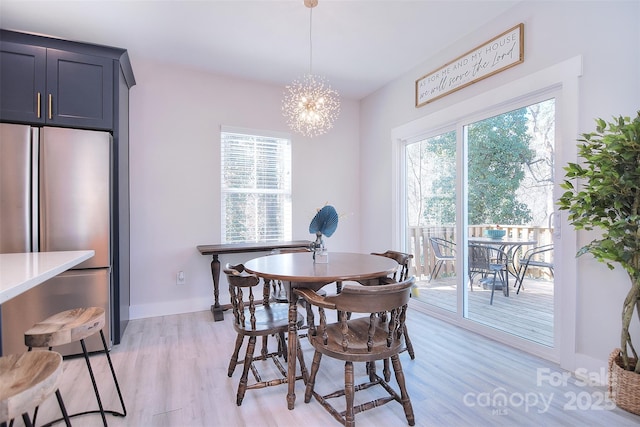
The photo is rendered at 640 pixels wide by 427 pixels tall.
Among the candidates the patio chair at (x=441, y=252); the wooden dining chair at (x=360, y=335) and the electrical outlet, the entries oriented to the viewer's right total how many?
1

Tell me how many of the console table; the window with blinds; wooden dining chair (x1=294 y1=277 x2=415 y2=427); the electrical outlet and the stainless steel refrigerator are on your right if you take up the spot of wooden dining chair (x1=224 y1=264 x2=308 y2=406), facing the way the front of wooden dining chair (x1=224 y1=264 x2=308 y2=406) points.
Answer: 1

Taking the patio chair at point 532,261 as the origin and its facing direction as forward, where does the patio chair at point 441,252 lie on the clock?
the patio chair at point 441,252 is roughly at 1 o'clock from the patio chair at point 532,261.

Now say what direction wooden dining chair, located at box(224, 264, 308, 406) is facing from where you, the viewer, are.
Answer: facing away from the viewer and to the right of the viewer

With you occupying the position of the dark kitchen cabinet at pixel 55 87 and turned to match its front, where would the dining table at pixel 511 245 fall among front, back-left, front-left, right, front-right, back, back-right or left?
front-left

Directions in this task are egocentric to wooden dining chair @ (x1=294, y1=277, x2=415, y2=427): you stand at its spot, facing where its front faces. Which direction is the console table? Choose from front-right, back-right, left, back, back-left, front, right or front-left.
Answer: front

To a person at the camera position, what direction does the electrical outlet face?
facing the viewer

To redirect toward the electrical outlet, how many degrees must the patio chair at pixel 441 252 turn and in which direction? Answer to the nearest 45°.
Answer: approximately 180°

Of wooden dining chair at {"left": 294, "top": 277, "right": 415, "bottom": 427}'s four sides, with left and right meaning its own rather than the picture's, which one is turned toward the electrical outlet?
front

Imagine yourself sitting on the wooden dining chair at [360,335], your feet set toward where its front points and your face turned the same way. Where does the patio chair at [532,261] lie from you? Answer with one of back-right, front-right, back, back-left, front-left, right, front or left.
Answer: right

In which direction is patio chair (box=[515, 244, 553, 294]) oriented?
to the viewer's left

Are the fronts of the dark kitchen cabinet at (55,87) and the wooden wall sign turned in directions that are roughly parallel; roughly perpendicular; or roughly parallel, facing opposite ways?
roughly perpendicular

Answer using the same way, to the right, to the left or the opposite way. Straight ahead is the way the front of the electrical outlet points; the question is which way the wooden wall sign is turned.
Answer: to the right

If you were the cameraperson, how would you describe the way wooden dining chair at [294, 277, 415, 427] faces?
facing away from the viewer and to the left of the viewer

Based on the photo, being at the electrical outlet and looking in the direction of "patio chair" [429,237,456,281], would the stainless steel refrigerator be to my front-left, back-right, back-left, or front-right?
back-right

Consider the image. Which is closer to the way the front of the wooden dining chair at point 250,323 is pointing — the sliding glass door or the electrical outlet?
the sliding glass door

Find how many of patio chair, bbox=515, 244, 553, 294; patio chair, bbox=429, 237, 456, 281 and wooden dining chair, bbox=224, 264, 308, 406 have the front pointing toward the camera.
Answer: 0

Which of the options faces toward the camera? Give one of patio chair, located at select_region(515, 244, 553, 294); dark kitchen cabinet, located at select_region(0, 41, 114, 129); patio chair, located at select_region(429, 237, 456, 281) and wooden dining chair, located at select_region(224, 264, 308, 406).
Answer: the dark kitchen cabinet

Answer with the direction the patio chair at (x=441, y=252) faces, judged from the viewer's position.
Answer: facing to the right of the viewer
